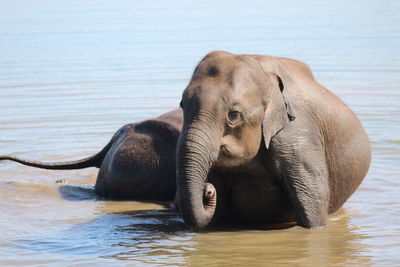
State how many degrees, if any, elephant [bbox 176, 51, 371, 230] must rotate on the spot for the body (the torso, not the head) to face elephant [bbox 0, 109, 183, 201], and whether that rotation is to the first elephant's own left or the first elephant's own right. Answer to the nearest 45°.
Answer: approximately 90° to the first elephant's own right

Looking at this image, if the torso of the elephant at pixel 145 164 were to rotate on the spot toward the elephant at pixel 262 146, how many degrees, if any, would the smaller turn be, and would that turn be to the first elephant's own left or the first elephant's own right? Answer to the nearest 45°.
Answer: approximately 45° to the first elephant's own right

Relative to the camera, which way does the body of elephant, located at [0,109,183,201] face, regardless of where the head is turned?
to the viewer's right

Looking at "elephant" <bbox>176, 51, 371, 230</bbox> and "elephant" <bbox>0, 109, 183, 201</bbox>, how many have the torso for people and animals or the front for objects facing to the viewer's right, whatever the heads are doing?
1

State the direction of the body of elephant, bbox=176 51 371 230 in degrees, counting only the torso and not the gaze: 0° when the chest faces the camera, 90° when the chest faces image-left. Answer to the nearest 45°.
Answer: approximately 45°
